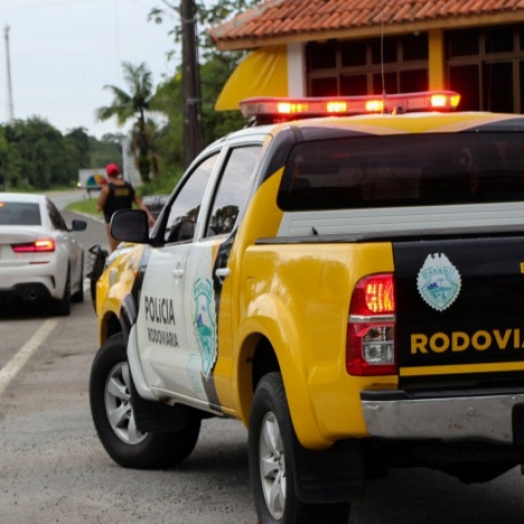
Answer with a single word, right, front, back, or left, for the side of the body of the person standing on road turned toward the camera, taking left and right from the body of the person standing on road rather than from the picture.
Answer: back

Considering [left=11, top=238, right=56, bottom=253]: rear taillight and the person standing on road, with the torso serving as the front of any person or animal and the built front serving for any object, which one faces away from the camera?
the person standing on road

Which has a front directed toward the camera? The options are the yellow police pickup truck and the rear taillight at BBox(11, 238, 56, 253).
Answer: the rear taillight

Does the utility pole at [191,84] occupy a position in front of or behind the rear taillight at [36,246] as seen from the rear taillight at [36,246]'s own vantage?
behind

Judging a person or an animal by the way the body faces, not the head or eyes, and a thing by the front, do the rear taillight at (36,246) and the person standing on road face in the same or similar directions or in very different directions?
very different directions

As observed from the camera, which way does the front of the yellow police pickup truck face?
facing away from the viewer and to the left of the viewer

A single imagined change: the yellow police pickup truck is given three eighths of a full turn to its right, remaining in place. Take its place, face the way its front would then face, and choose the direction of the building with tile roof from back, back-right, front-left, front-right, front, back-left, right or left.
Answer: left

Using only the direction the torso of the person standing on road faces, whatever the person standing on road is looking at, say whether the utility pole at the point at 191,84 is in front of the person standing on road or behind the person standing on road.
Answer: in front

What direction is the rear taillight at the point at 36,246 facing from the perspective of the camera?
toward the camera
